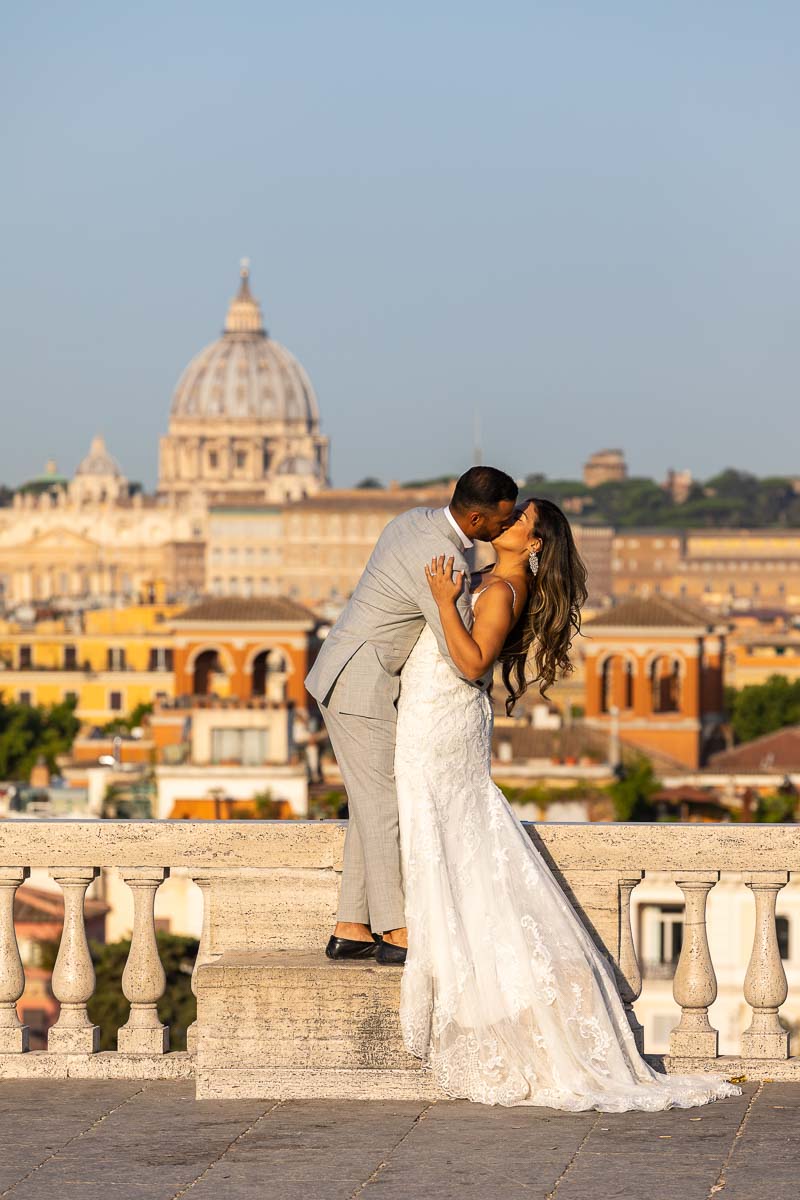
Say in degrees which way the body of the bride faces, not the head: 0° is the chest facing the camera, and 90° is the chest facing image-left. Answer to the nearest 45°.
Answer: approximately 90°

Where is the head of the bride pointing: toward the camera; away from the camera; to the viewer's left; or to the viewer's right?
to the viewer's left

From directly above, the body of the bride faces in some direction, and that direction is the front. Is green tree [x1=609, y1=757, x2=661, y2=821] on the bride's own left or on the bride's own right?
on the bride's own right

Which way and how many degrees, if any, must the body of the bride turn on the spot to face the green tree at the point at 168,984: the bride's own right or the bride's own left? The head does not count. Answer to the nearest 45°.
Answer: approximately 90° to the bride's own right

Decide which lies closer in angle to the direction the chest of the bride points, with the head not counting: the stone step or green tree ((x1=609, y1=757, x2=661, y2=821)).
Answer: the stone step

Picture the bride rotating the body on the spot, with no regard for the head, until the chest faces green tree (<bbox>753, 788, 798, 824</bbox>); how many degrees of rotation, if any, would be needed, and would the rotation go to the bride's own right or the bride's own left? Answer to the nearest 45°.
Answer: approximately 90° to the bride's own right

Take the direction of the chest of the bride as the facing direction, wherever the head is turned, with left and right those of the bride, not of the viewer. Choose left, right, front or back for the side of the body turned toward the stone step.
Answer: front
